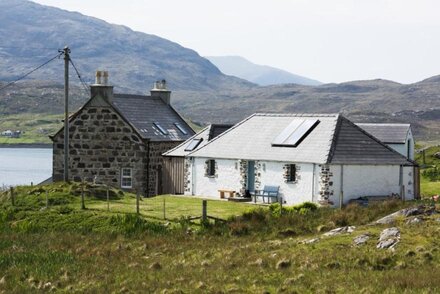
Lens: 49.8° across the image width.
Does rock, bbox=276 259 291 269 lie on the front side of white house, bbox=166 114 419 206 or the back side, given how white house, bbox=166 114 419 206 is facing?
on the front side

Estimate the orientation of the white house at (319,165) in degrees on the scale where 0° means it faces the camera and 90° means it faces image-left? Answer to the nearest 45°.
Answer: approximately 45°

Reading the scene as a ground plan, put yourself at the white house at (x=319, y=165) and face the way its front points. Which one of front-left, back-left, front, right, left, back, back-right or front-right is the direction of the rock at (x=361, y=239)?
front-left

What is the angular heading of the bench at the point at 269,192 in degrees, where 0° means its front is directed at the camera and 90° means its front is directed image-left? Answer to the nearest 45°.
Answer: approximately 45°

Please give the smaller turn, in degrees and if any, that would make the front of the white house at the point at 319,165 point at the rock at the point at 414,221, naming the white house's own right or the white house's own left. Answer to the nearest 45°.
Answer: approximately 45° to the white house's own left

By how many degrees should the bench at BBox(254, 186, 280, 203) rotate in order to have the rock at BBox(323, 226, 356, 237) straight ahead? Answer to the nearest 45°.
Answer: approximately 45° to its left

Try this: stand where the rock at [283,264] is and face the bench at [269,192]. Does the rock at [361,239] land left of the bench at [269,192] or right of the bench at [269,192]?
right

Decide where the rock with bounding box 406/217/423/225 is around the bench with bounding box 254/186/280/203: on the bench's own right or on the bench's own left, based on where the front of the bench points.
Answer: on the bench's own left

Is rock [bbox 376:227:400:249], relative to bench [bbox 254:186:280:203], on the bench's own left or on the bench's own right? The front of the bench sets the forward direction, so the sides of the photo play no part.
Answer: on the bench's own left

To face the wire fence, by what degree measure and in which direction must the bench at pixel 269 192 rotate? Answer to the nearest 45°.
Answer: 0° — it already faces it
